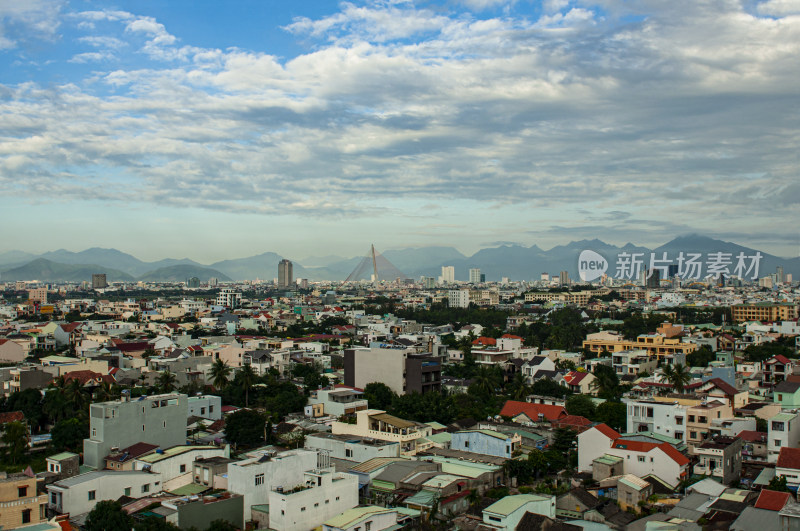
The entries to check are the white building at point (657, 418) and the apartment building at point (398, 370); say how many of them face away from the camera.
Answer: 0

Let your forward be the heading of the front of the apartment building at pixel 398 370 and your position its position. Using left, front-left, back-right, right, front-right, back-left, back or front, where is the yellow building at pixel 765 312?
left

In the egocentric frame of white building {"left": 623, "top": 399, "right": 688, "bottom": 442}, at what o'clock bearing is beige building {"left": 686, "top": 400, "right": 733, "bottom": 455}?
The beige building is roughly at 8 o'clock from the white building.

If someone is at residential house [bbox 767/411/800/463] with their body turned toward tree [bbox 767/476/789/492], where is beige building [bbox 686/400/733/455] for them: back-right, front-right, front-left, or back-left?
back-right

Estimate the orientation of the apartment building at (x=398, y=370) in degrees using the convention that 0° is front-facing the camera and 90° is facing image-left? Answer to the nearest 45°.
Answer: approximately 315°

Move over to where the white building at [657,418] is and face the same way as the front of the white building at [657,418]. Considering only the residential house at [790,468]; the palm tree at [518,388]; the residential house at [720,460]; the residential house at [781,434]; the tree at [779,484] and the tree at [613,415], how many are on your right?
2

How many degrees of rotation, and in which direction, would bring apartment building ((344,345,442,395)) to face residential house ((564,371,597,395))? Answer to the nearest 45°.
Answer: approximately 45° to its left

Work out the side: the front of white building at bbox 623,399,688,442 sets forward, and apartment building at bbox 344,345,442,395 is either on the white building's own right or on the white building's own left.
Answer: on the white building's own right

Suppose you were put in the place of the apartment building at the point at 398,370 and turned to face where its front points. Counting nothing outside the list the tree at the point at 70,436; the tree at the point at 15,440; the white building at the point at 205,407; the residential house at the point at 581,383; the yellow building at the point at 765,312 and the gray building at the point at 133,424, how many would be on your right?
4

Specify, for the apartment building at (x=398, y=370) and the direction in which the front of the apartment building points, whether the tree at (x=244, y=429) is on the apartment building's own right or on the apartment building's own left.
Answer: on the apartment building's own right

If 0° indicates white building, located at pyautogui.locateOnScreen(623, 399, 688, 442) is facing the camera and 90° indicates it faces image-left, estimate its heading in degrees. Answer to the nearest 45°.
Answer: approximately 45°
